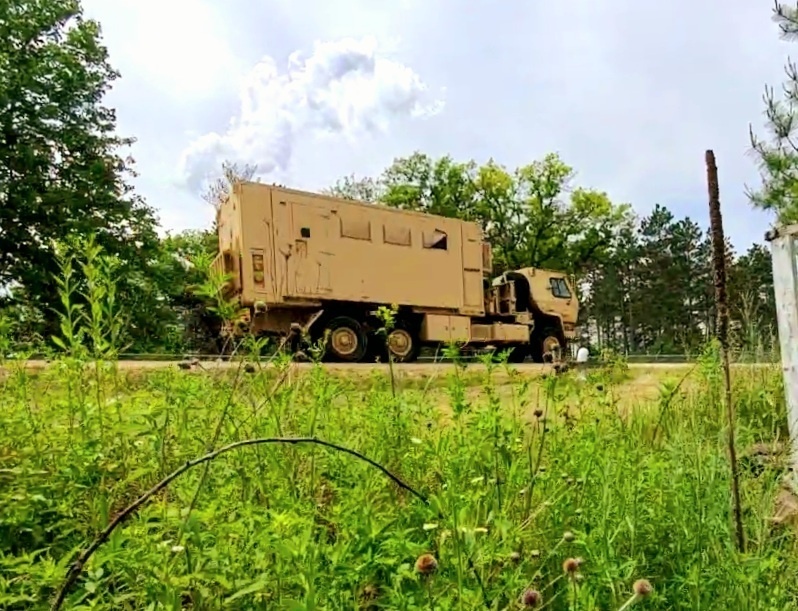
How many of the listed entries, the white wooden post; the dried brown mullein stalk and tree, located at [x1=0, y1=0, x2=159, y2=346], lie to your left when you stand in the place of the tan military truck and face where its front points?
1

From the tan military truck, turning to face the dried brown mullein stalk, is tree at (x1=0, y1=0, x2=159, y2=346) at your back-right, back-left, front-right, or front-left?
back-right

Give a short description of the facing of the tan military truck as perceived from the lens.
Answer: facing away from the viewer and to the right of the viewer

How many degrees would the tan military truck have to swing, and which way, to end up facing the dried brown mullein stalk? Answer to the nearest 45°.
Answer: approximately 135° to its right

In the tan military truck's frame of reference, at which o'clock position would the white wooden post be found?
The white wooden post is roughly at 4 o'clock from the tan military truck.

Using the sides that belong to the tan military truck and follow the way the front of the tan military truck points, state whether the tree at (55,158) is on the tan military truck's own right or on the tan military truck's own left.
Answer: on the tan military truck's own left
